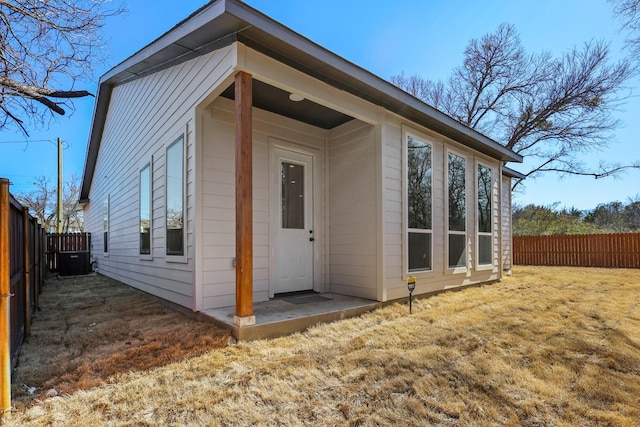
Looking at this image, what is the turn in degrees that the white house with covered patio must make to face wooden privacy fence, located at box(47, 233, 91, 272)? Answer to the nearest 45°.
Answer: approximately 180°

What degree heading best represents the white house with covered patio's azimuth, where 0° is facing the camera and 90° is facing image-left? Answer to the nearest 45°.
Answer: approximately 315°

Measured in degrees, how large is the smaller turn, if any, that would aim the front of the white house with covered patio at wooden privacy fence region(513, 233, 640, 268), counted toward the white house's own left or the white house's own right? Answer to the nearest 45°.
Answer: approximately 90° to the white house's own left

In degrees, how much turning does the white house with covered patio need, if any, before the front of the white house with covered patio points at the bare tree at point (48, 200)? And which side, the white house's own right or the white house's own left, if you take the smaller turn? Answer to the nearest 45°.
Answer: approximately 180°
